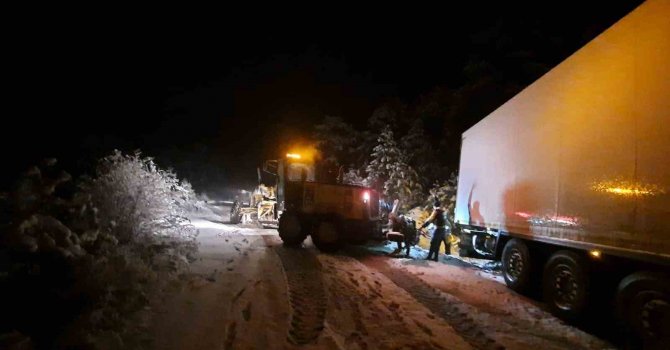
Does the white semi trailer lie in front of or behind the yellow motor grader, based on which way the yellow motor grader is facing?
behind

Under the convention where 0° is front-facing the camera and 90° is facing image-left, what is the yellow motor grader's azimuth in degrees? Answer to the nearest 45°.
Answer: approximately 135°

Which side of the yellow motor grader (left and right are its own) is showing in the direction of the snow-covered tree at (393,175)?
right

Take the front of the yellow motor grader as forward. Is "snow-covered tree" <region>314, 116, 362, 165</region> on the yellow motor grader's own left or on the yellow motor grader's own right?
on the yellow motor grader's own right

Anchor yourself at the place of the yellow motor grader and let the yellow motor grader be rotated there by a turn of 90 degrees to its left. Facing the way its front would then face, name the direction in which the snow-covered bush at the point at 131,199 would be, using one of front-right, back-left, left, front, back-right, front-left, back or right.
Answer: front

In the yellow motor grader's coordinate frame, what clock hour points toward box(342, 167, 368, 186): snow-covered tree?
The snow-covered tree is roughly at 2 o'clock from the yellow motor grader.

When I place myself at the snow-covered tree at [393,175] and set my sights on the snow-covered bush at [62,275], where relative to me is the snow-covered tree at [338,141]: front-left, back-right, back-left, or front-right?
back-right
